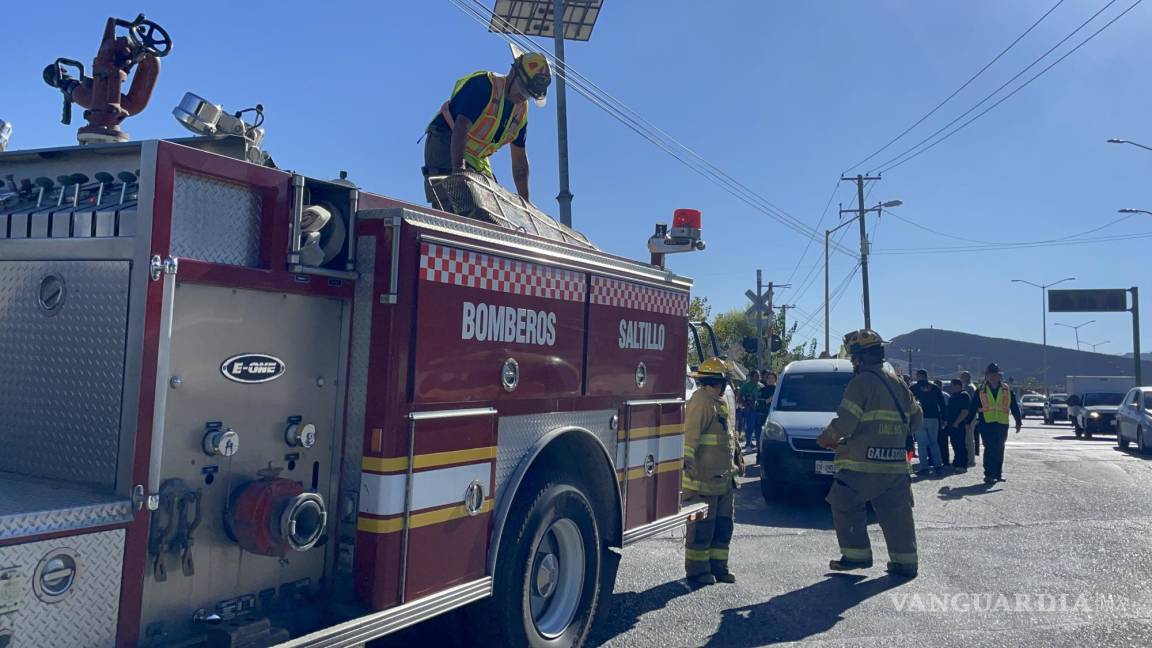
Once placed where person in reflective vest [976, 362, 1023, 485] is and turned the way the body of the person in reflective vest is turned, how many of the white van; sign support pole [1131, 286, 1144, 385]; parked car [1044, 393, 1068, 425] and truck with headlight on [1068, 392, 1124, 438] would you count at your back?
3

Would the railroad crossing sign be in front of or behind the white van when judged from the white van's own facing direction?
behind

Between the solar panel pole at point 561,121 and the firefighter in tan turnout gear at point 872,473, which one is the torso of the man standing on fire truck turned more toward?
the firefighter in tan turnout gear

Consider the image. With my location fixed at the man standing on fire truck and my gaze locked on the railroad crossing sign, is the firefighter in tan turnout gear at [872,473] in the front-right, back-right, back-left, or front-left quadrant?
front-right

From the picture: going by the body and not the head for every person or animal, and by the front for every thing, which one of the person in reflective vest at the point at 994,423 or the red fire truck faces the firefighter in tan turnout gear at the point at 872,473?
the person in reflective vest

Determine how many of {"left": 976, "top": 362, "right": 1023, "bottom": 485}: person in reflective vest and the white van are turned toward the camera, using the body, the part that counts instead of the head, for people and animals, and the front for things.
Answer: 2

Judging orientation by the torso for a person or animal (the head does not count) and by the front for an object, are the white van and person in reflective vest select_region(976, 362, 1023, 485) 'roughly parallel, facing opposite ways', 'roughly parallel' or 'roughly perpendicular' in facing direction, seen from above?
roughly parallel

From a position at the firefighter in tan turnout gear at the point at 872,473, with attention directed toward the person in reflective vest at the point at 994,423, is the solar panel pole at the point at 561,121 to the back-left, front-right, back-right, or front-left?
front-left

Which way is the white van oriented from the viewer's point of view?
toward the camera

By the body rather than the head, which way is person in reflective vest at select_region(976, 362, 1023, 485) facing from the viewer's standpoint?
toward the camera

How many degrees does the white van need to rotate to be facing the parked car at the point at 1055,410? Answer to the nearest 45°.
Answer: approximately 180°
